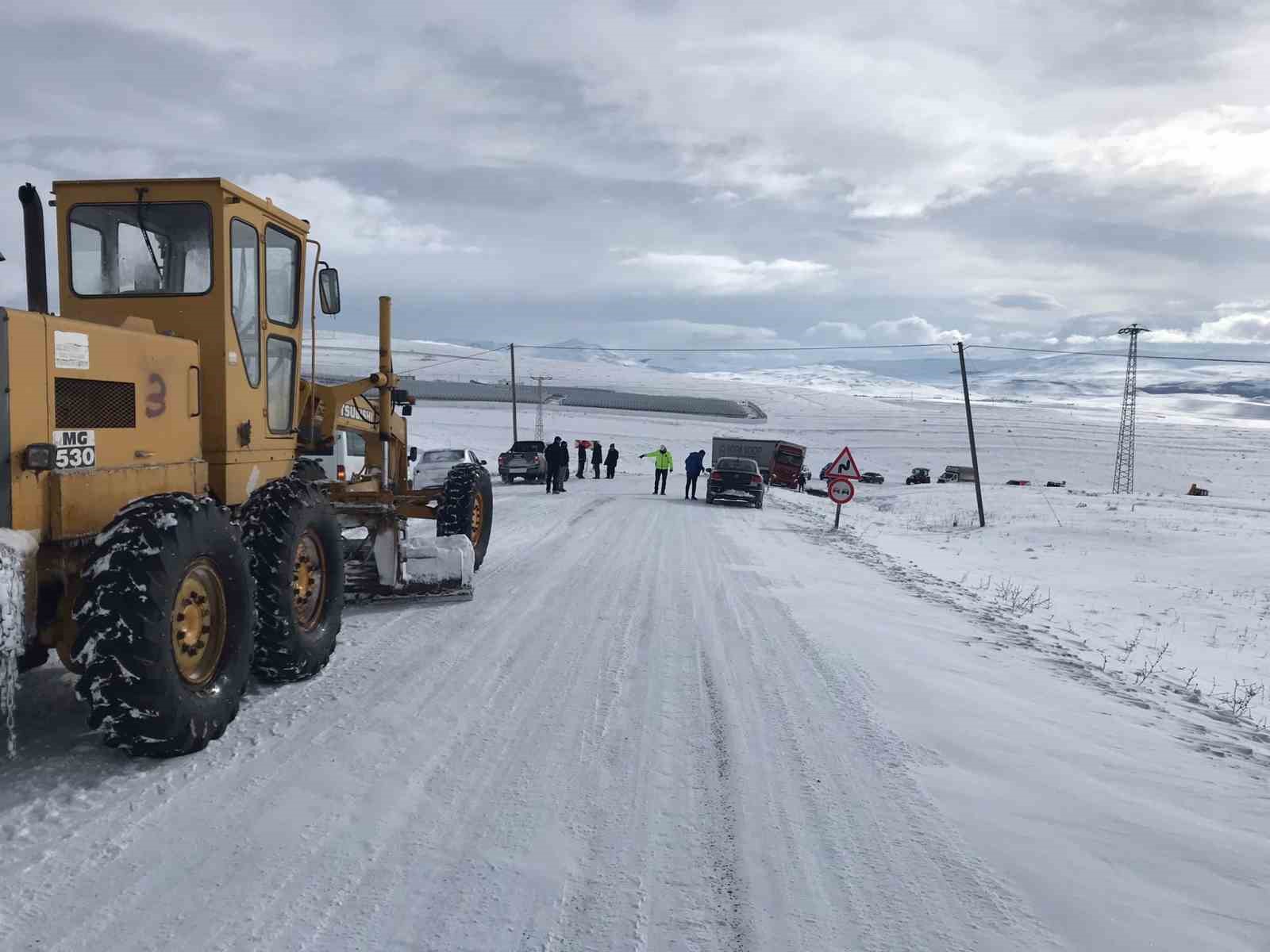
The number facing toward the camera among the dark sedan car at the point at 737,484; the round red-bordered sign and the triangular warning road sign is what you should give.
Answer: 2

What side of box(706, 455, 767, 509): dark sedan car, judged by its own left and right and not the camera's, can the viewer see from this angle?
back

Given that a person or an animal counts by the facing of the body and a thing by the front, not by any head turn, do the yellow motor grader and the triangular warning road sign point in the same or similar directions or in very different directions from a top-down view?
very different directions

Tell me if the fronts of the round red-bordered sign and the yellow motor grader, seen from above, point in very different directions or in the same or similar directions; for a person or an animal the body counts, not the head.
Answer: very different directions

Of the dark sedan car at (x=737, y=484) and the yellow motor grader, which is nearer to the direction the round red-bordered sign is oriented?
the yellow motor grader

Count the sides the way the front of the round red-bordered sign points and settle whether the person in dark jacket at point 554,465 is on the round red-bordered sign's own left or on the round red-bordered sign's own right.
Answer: on the round red-bordered sign's own right

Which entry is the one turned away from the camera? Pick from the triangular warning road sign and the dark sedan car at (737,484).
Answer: the dark sedan car

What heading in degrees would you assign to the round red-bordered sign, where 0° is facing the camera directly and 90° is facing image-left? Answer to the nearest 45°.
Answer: approximately 0°

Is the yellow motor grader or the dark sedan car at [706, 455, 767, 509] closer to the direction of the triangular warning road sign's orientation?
the yellow motor grader
